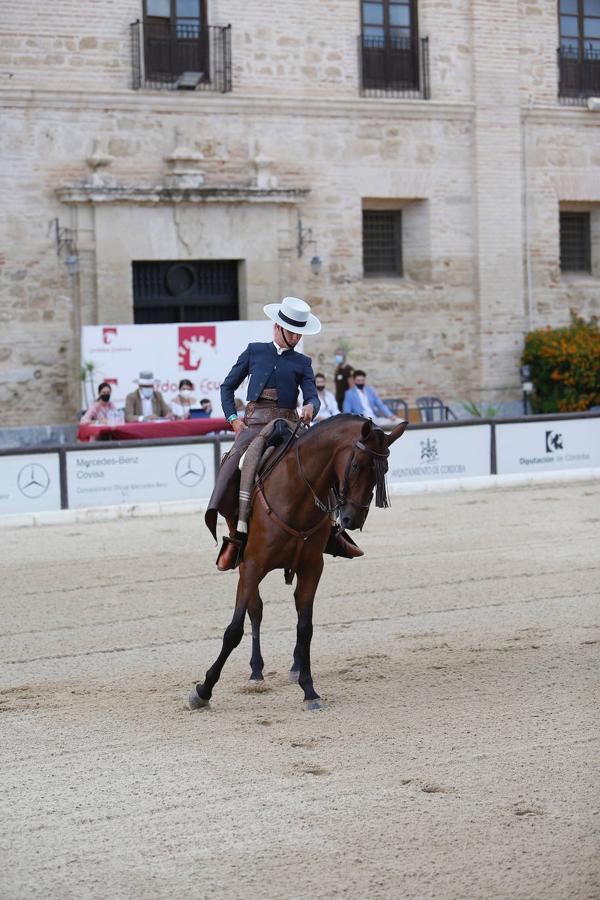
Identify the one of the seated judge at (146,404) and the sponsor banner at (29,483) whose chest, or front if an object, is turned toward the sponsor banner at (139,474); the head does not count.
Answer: the seated judge

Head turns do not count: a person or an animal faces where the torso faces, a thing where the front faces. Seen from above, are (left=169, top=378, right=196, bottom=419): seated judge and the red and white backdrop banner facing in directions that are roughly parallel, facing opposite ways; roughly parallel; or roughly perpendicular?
roughly parallel

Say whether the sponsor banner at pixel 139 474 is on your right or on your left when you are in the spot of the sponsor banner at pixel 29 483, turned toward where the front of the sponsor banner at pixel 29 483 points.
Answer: on your left

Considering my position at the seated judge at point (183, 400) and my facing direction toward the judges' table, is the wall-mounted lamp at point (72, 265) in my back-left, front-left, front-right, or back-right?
back-right

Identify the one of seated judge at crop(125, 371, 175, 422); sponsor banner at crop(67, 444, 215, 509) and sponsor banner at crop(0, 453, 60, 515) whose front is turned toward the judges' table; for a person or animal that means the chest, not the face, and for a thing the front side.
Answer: the seated judge

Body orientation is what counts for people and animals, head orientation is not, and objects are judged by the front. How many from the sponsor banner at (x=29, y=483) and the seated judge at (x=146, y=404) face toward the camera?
2

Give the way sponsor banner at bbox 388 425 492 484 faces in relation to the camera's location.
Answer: facing the viewer

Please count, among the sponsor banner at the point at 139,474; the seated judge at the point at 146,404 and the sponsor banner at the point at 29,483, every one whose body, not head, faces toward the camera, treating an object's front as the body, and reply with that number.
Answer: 3

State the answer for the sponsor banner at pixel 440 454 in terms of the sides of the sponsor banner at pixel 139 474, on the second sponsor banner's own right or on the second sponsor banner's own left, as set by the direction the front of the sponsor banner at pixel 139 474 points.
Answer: on the second sponsor banner's own left

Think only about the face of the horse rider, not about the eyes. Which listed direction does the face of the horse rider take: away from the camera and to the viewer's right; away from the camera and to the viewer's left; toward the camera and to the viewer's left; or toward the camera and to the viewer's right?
toward the camera and to the viewer's right

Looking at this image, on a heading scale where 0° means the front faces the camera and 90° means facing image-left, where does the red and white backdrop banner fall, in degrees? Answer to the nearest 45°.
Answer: approximately 0°

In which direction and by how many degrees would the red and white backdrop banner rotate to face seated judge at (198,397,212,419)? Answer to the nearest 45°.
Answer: approximately 45° to its left

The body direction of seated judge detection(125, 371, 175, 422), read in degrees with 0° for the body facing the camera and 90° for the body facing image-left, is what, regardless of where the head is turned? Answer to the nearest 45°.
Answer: approximately 0°

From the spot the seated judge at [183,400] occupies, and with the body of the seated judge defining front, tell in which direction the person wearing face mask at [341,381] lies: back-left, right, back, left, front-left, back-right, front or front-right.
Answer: back-left
